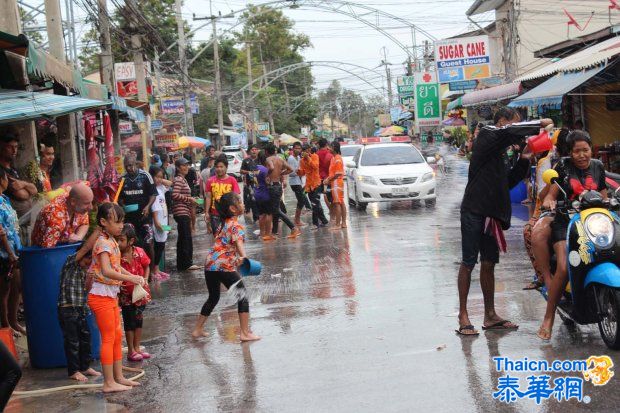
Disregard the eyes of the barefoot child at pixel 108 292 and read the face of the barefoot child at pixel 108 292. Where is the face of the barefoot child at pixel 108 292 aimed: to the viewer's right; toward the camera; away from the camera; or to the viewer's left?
to the viewer's right

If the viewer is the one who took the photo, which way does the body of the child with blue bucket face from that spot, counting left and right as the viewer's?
facing to the right of the viewer

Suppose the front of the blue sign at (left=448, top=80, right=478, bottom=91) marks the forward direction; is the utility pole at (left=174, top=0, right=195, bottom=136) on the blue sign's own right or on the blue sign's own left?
on the blue sign's own right

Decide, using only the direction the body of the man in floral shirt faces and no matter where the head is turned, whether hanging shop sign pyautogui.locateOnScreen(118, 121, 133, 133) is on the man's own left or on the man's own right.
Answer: on the man's own left
